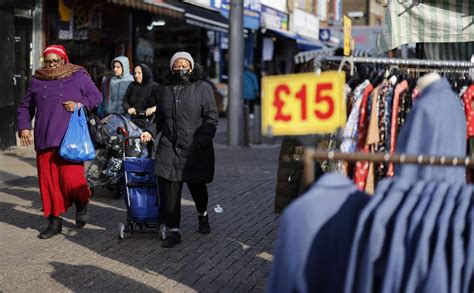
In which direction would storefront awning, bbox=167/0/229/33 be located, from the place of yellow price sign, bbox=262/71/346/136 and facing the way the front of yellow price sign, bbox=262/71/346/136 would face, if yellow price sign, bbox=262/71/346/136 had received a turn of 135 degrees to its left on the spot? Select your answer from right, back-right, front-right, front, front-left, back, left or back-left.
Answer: front-left

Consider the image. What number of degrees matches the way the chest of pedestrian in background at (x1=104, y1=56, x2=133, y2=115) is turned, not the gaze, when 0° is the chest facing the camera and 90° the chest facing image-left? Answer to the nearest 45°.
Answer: approximately 45°

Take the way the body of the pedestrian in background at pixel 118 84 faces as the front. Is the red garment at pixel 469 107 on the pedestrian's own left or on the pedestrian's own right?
on the pedestrian's own left

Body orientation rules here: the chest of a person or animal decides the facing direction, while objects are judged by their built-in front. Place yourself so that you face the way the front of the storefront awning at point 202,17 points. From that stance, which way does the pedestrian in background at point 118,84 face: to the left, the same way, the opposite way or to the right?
to the right

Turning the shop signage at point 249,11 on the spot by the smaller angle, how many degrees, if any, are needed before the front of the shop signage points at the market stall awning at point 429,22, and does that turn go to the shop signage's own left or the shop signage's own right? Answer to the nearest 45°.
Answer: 0° — it already faces it

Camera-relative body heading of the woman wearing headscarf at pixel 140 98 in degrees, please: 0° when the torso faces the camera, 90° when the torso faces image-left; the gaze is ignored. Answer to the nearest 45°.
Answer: approximately 45°

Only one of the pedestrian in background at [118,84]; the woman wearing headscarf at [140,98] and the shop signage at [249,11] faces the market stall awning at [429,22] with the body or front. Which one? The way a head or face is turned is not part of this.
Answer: the shop signage

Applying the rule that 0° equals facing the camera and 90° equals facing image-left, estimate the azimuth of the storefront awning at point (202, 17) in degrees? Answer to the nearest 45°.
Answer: approximately 315°

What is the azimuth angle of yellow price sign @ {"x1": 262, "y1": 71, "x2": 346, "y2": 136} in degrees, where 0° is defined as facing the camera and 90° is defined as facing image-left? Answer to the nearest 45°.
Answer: approximately 0°

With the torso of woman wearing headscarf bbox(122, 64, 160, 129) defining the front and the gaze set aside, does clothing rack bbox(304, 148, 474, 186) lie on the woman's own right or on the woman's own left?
on the woman's own left

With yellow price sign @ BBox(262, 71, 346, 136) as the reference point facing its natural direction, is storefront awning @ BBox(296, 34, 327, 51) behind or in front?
behind
